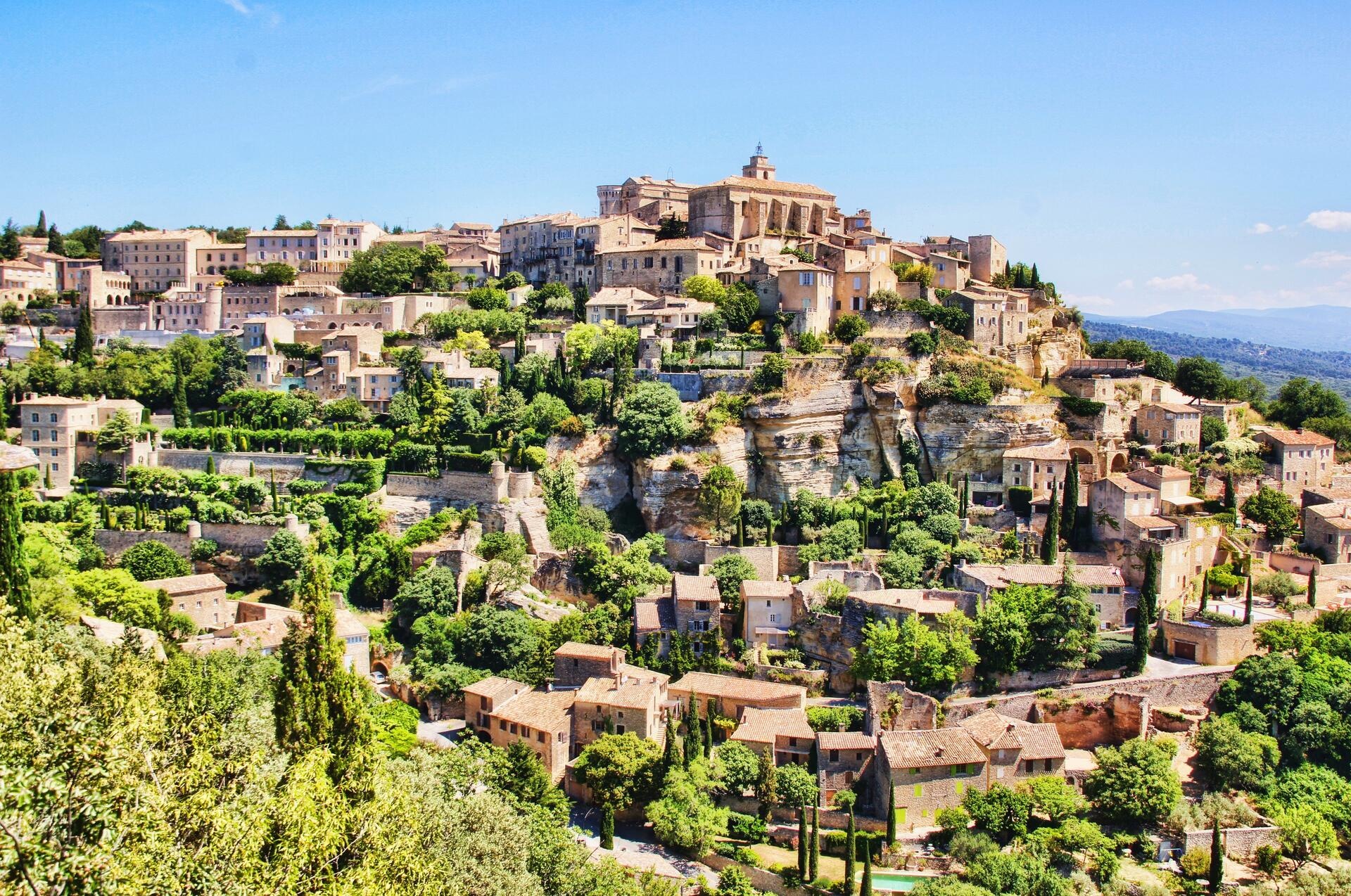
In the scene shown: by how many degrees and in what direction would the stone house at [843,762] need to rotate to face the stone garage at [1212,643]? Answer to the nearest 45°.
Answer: approximately 135° to its left

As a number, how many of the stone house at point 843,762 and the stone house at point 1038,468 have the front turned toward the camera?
2

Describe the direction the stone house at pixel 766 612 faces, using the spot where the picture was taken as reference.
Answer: facing the viewer

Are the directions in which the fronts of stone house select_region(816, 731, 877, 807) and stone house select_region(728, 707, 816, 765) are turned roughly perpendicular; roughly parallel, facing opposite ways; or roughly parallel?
roughly parallel

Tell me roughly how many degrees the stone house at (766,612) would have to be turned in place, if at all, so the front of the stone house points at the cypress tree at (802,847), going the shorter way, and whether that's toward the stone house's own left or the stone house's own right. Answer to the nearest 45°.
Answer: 0° — it already faces it

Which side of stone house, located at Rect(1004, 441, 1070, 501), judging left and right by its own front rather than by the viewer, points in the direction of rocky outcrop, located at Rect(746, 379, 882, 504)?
right

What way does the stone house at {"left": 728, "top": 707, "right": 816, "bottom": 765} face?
toward the camera

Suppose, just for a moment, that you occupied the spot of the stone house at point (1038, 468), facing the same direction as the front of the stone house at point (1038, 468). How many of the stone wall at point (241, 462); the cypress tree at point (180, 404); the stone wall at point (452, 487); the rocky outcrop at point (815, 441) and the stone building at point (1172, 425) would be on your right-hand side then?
4

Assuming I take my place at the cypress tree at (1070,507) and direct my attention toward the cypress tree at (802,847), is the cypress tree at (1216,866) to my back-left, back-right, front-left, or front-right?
front-left

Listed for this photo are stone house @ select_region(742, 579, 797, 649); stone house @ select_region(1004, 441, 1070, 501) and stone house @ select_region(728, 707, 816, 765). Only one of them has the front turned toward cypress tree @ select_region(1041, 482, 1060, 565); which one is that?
stone house @ select_region(1004, 441, 1070, 501)

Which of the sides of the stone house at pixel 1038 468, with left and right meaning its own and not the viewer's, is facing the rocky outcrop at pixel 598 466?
right

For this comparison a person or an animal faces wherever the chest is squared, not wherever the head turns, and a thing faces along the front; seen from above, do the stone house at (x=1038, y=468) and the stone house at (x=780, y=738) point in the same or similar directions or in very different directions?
same or similar directions

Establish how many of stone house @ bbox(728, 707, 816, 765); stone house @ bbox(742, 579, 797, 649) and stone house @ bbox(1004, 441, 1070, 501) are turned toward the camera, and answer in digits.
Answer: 3

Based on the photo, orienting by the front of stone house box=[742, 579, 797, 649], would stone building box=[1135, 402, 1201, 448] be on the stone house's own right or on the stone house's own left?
on the stone house's own left

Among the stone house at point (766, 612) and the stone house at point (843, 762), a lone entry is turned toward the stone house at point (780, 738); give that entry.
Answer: the stone house at point (766, 612)

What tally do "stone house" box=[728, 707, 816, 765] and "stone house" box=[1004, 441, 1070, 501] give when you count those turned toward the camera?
2

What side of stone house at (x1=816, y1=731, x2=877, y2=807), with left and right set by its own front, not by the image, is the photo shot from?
front
